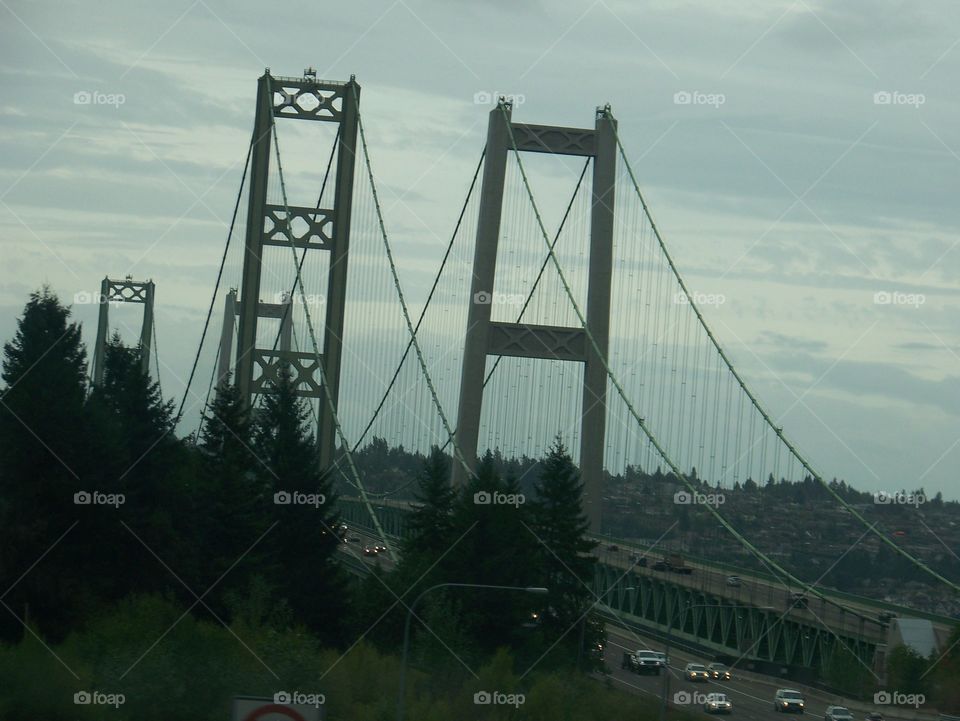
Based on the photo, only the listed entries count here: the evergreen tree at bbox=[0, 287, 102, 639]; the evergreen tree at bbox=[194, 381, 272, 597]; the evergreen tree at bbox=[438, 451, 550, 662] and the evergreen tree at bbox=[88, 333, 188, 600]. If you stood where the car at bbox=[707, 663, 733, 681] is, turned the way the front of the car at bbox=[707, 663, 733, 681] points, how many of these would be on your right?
4

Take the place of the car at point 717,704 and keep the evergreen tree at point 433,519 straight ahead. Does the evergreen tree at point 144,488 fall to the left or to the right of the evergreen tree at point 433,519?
left

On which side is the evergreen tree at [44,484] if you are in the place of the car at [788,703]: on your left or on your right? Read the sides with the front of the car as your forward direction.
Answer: on your right

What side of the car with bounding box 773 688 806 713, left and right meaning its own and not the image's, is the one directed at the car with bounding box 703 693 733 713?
right

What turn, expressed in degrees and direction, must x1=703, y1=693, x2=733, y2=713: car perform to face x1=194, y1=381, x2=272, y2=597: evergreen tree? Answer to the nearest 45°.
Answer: approximately 135° to its right

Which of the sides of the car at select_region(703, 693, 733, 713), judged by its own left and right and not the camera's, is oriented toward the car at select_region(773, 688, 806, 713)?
left

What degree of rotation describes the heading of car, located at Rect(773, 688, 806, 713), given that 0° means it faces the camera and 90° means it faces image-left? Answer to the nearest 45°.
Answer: approximately 315°

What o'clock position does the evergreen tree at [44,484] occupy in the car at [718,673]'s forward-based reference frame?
The evergreen tree is roughly at 3 o'clock from the car.

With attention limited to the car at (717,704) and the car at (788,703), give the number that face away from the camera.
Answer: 0

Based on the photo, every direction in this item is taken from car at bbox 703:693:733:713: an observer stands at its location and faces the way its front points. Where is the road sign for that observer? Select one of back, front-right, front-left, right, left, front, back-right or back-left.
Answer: front-right

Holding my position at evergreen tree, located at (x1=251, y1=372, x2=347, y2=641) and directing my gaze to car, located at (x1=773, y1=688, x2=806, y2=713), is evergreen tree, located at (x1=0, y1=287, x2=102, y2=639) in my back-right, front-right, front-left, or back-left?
back-right

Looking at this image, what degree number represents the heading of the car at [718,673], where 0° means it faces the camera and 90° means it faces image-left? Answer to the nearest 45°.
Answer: approximately 315°

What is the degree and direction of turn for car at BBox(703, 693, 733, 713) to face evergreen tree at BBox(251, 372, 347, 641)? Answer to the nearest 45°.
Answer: approximately 135° to its right

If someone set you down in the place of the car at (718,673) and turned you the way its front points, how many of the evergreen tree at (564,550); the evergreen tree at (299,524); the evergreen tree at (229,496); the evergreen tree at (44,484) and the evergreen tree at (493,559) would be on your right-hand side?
5
